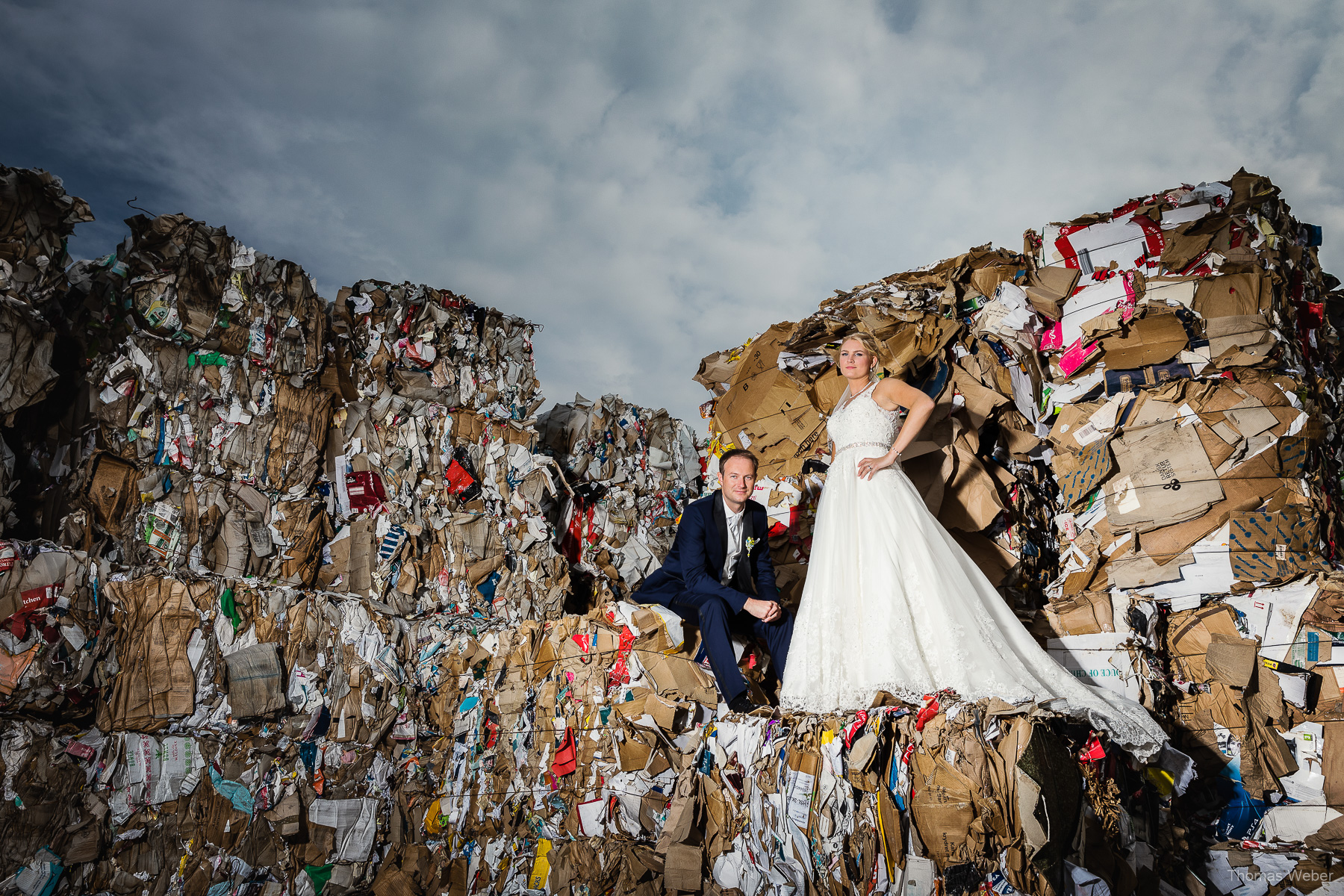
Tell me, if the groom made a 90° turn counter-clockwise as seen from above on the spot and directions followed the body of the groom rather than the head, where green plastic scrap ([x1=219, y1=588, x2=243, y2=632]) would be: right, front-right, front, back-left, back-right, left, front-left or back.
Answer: back-left

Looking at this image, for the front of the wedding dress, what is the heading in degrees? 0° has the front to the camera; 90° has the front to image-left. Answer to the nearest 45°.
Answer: approximately 45°

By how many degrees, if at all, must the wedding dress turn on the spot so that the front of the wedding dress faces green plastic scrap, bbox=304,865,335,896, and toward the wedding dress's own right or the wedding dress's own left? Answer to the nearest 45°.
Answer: approximately 45° to the wedding dress's own right

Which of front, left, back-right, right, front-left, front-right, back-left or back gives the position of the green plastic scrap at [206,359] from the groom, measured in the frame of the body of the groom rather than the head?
back-right

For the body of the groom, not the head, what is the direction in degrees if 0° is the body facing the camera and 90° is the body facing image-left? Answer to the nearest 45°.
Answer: approximately 315°
